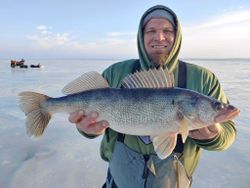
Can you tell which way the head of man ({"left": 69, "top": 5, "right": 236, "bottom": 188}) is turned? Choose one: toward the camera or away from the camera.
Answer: toward the camera

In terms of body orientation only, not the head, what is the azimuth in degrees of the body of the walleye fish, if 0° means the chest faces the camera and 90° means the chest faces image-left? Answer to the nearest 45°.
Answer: approximately 270°

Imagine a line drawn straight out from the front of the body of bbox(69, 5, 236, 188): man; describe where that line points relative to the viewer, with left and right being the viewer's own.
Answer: facing the viewer
